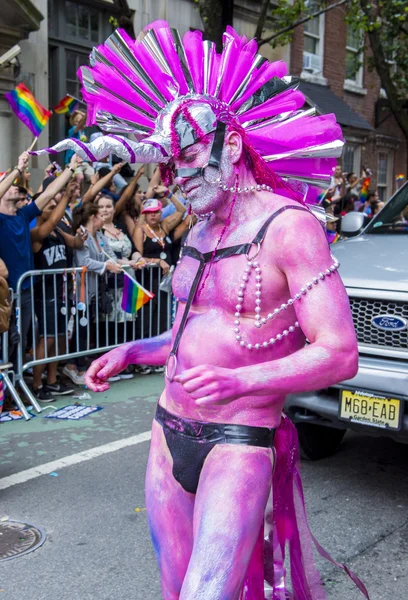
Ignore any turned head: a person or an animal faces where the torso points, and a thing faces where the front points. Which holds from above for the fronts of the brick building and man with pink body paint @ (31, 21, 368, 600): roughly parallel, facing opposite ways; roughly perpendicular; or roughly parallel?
roughly perpendicular

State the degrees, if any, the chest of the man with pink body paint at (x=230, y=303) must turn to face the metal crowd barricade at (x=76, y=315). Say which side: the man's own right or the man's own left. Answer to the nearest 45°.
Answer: approximately 135° to the man's own right

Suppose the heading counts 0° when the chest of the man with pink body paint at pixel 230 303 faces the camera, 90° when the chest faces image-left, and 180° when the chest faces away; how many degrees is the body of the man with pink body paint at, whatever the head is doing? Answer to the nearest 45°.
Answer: approximately 45°
